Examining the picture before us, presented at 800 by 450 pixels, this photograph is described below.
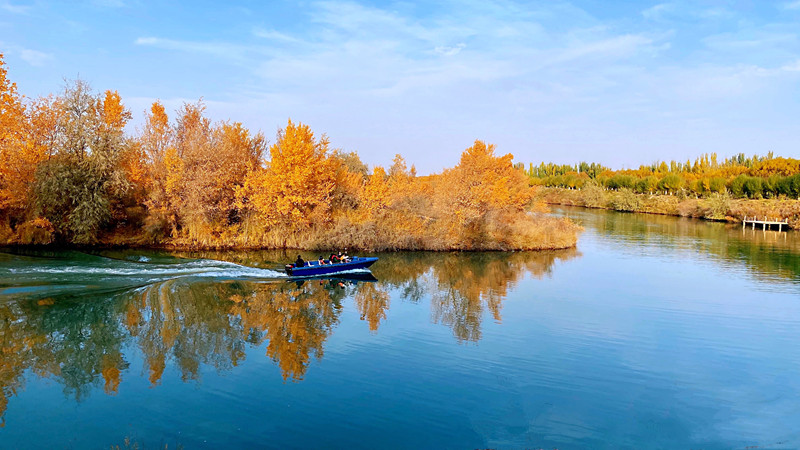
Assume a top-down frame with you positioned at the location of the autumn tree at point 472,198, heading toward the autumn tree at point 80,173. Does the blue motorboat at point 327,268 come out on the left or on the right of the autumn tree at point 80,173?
left

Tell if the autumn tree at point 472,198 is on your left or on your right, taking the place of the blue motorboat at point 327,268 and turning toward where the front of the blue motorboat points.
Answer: on your left

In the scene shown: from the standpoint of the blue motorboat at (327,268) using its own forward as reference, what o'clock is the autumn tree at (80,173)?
The autumn tree is roughly at 7 o'clock from the blue motorboat.

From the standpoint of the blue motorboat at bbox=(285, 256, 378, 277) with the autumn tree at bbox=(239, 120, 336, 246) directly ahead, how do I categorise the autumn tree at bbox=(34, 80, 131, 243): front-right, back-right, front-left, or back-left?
front-left

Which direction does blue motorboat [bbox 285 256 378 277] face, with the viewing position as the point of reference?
facing to the right of the viewer

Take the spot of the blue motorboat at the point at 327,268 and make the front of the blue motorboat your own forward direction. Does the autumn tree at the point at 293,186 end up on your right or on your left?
on your left

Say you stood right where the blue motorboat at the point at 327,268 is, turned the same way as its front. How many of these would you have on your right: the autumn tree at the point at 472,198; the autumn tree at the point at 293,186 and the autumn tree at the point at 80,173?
0
